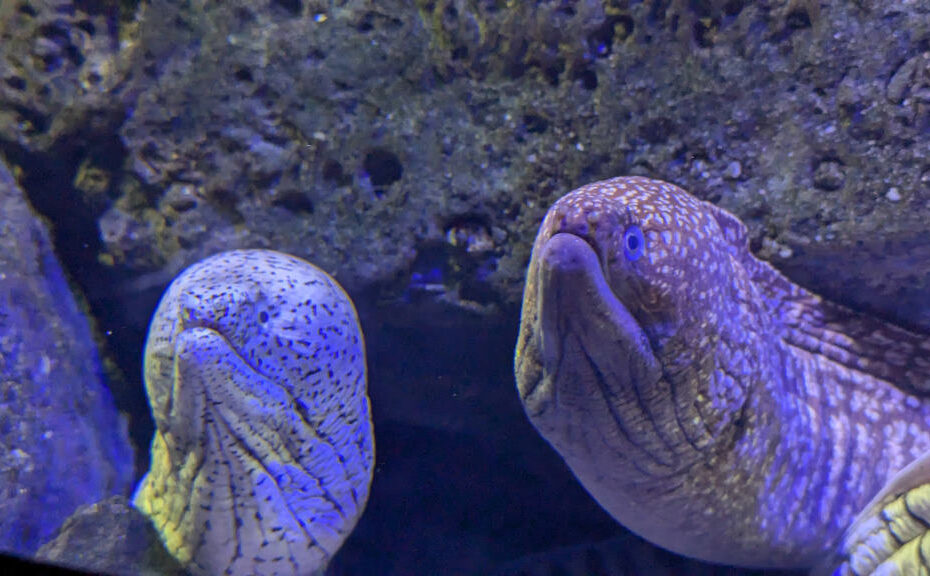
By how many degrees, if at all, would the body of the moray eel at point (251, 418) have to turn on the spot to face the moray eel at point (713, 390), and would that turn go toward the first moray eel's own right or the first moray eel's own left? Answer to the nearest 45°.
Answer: approximately 135° to the first moray eel's own left

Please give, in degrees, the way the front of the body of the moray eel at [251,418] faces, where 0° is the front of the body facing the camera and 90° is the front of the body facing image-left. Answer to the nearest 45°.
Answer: approximately 45°

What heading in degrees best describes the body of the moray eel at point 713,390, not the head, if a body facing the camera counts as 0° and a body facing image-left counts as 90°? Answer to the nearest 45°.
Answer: approximately 45°

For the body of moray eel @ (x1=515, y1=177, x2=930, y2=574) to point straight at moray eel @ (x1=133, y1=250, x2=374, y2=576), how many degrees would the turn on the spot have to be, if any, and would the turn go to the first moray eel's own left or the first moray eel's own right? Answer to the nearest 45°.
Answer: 0° — it already faces it
